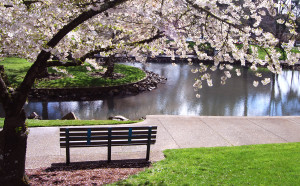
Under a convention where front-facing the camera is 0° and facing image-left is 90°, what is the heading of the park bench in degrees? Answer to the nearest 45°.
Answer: approximately 180°
